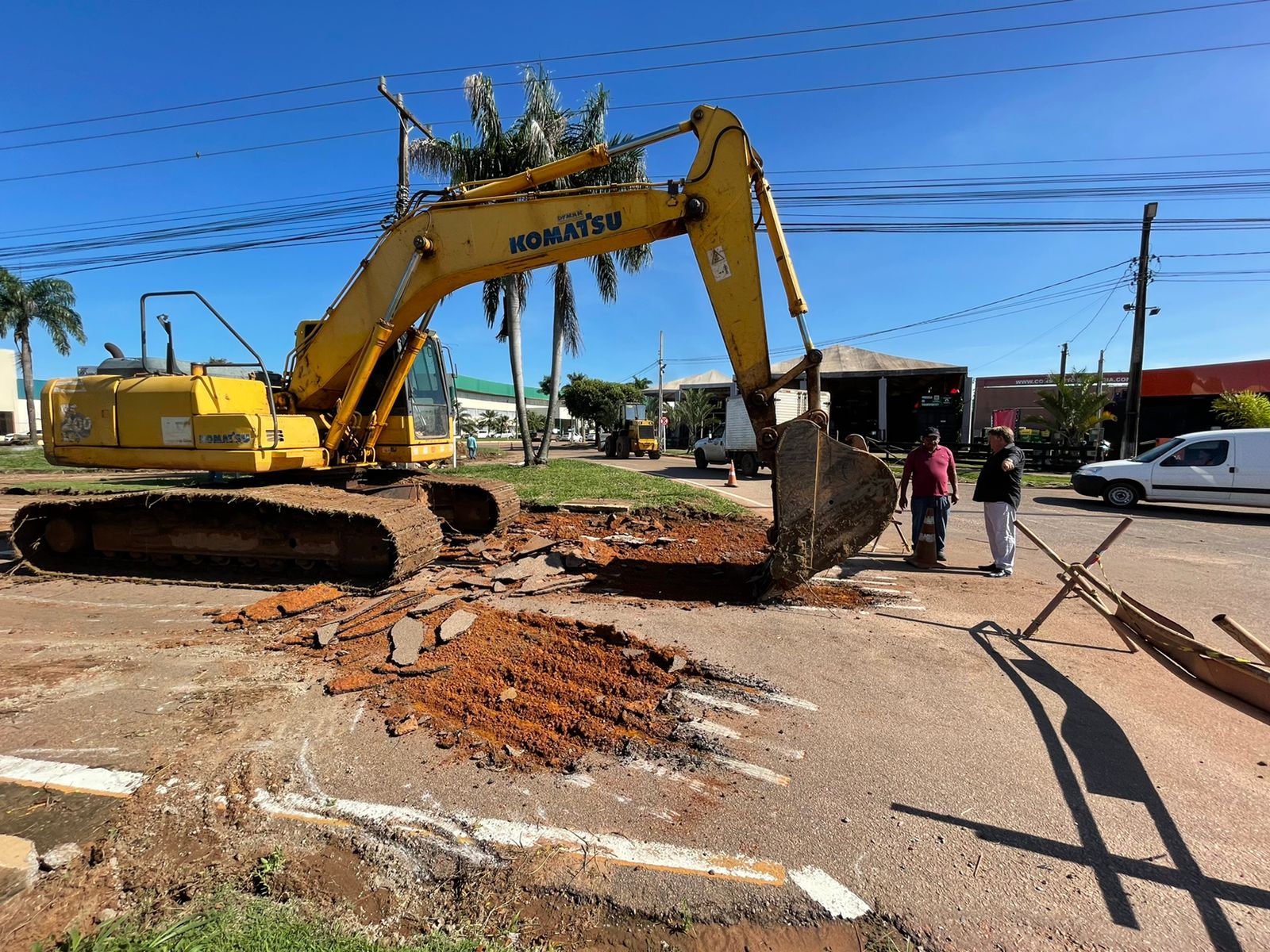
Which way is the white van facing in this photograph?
to the viewer's left

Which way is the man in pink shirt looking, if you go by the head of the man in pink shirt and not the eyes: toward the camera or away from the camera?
toward the camera

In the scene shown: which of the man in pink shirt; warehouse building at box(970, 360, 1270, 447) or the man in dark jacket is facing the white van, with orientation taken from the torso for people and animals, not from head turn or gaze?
the warehouse building

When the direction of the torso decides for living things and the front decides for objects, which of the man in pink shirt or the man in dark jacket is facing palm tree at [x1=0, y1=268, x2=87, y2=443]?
the man in dark jacket

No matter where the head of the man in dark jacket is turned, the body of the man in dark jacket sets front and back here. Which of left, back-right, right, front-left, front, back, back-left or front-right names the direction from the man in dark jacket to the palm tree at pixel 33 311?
front

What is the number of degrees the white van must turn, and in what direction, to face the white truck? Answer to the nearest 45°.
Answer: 0° — it already faces it

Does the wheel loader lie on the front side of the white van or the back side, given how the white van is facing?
on the front side

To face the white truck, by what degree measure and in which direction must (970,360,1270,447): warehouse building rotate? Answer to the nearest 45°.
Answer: approximately 45° to its right

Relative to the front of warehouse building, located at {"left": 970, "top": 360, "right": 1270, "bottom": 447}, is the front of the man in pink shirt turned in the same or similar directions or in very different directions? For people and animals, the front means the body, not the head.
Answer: same or similar directions

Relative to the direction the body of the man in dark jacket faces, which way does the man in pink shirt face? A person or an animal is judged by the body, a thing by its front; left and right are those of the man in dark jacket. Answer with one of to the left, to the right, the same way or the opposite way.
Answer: to the left

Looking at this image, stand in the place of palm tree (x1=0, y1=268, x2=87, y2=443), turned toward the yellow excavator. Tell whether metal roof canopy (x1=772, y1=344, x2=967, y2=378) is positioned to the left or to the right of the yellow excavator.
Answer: left

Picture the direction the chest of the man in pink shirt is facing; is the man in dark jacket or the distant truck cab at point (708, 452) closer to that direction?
the man in dark jacket

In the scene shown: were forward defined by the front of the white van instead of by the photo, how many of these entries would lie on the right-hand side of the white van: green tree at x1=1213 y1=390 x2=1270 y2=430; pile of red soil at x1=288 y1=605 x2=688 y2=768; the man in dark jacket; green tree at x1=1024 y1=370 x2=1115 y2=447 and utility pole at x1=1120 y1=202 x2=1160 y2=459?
3

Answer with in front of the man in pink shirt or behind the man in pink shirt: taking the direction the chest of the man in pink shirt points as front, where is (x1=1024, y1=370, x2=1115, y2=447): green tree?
behind

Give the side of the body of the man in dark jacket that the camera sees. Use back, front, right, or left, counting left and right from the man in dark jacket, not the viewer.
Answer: left

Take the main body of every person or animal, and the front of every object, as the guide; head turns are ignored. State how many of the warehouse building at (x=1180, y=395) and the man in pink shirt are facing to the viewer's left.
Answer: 0

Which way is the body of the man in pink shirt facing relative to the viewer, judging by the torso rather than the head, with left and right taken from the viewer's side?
facing the viewer
